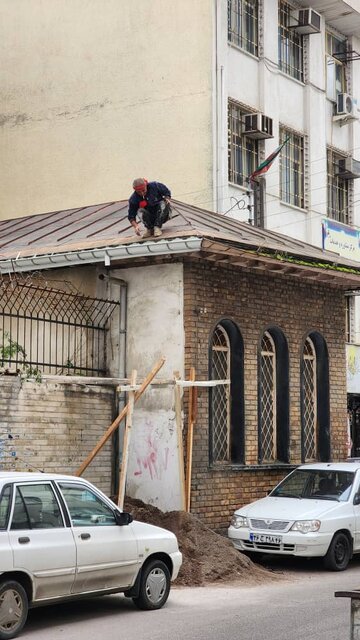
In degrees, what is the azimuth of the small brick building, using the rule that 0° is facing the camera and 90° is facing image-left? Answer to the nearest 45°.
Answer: approximately 315°

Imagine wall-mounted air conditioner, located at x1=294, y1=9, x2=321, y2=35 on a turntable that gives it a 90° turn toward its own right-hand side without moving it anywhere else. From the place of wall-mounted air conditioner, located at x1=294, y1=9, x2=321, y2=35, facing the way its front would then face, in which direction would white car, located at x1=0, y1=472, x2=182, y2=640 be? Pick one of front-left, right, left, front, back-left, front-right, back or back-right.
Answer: front-left

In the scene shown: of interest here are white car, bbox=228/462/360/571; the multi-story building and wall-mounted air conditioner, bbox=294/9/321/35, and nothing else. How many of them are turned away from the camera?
0

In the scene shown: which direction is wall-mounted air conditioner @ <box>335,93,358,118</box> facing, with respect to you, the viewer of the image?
facing the viewer and to the right of the viewer

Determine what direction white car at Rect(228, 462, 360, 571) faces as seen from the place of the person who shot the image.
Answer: facing the viewer and to the left of the viewer

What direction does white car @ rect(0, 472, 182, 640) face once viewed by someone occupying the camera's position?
facing away from the viewer and to the right of the viewer

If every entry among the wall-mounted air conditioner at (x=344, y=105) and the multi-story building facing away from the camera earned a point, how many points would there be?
0

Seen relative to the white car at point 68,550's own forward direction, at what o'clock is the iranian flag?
The iranian flag is roughly at 11 o'clock from the white car.
